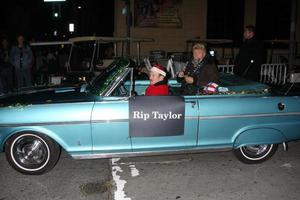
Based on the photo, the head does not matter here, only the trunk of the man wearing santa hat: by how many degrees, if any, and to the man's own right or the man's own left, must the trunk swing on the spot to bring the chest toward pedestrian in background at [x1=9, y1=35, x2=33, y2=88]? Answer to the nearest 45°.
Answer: approximately 45° to the man's own right

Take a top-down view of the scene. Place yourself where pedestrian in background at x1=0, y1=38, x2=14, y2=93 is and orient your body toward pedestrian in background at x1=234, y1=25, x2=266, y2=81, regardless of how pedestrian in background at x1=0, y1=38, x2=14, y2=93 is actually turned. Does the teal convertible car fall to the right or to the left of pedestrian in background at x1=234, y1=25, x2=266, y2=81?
right

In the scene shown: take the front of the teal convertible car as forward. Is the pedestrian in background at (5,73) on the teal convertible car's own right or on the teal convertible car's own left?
on the teal convertible car's own right

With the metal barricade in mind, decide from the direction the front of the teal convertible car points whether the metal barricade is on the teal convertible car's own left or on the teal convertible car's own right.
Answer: on the teal convertible car's own right

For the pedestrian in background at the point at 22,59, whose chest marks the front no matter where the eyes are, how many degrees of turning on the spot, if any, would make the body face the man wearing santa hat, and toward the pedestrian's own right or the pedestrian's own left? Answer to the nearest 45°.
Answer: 0° — they already face them

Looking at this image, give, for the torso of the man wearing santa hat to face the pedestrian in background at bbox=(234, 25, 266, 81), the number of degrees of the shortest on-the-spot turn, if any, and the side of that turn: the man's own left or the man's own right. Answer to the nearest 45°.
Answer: approximately 135° to the man's own right

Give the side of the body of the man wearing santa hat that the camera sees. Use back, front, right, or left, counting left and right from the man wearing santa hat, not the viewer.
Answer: left

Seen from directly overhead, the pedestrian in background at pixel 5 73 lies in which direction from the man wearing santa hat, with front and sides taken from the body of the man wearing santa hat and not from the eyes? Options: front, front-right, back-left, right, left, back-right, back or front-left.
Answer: front-right

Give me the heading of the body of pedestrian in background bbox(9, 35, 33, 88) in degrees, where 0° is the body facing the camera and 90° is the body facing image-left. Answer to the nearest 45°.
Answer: approximately 0°

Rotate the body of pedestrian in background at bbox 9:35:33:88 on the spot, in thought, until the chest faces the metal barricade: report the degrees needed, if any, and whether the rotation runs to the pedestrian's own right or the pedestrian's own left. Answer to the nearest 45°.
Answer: approximately 90° to the pedestrian's own left

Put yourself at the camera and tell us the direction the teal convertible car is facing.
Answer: facing to the left of the viewer
